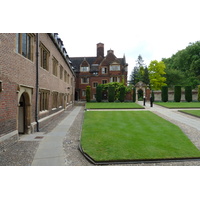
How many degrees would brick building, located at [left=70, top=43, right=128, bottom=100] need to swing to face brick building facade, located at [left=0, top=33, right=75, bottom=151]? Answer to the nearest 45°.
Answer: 0° — it already faces it

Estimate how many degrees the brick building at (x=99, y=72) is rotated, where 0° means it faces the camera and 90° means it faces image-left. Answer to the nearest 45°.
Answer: approximately 0°

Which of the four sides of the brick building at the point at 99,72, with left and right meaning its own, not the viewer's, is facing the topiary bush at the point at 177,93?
left

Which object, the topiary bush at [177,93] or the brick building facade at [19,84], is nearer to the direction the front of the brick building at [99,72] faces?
the brick building facade
